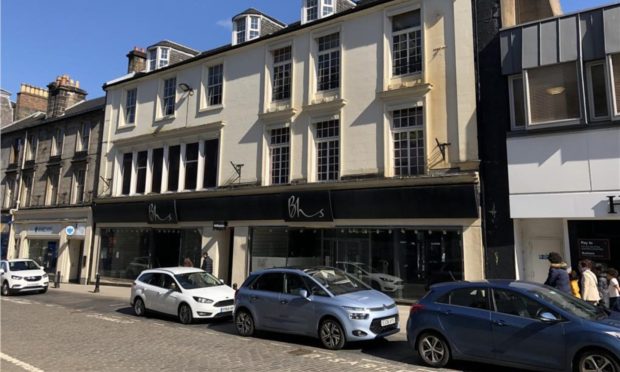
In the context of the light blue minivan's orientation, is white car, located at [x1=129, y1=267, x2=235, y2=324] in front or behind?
behind

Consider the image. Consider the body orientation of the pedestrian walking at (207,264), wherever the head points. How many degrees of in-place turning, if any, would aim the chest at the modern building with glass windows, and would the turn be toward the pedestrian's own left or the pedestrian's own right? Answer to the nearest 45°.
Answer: approximately 135° to the pedestrian's own left

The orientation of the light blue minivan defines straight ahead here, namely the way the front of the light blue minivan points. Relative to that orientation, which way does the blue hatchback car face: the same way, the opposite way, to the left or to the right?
the same way

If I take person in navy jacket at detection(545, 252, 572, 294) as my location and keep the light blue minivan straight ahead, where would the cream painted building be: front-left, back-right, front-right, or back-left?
front-right

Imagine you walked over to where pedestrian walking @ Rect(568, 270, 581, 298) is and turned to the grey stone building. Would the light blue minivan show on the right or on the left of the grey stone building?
left

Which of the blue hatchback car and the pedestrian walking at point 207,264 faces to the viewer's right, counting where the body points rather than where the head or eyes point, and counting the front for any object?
the blue hatchback car

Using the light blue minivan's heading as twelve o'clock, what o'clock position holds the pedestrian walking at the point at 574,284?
The pedestrian walking is roughly at 10 o'clock from the light blue minivan.

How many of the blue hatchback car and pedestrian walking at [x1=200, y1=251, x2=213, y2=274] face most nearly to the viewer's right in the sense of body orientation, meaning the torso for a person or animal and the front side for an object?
1

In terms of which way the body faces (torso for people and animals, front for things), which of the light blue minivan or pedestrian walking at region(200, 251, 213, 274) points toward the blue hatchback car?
the light blue minivan

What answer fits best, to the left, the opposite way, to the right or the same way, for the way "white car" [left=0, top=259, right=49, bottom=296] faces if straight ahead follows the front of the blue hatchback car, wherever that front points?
the same way

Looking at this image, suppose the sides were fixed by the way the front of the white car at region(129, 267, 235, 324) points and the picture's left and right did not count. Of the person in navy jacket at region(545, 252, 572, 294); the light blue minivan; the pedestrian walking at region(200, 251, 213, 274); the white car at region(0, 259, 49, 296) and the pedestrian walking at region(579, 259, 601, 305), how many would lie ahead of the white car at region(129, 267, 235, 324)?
3

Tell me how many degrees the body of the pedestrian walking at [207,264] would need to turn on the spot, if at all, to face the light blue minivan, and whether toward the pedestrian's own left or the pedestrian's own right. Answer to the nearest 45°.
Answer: approximately 90° to the pedestrian's own left

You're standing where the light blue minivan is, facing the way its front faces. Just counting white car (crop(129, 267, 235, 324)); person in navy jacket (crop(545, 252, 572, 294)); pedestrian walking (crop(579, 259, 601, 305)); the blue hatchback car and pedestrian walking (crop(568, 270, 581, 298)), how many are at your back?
1

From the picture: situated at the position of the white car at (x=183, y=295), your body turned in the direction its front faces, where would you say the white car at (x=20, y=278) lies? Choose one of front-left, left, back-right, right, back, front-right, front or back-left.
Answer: back

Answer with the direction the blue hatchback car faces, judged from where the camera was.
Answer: facing to the right of the viewer

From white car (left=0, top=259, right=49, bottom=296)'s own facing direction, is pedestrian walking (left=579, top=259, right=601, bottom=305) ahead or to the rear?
ahead

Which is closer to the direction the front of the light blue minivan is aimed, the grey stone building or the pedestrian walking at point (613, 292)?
the pedestrian walking

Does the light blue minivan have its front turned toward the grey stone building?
no
